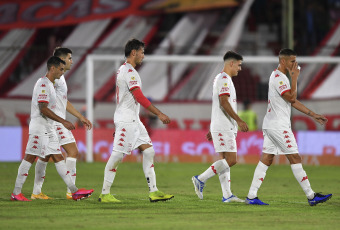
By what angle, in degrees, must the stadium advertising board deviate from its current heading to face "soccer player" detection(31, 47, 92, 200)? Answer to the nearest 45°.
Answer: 0° — it already faces them

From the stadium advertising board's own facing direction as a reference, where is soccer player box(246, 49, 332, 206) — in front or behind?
in front

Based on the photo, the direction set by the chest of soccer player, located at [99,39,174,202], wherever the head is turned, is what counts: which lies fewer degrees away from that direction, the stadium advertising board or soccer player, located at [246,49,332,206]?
the soccer player

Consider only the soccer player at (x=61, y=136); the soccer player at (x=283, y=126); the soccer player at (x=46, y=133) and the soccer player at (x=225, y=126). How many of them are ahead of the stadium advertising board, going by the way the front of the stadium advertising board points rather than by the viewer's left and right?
4
